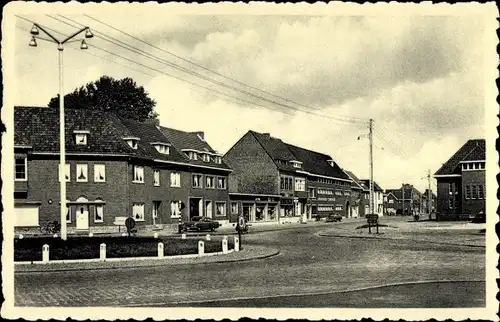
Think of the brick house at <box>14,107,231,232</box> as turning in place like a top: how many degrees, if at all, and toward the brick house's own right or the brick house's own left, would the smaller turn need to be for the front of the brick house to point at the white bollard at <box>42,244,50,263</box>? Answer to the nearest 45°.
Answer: approximately 45° to the brick house's own right

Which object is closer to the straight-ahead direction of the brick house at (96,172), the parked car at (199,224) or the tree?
the parked car

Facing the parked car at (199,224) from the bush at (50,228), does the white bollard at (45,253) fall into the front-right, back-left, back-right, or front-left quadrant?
back-right

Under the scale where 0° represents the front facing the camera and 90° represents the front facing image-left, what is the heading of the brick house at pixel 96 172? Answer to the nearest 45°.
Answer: approximately 315°

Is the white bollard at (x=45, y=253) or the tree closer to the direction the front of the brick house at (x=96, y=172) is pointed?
the white bollard

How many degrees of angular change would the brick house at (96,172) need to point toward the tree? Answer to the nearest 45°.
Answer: approximately 135° to its left
